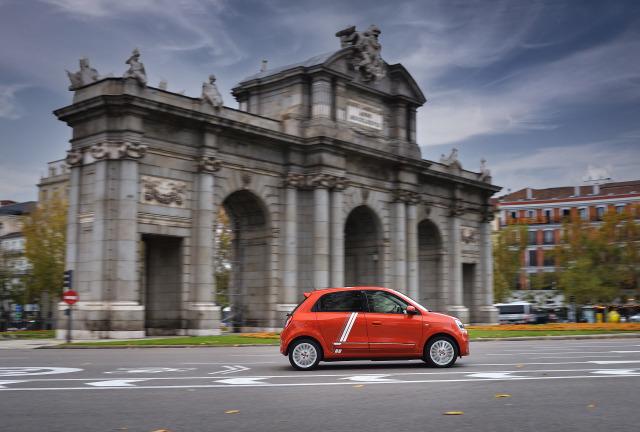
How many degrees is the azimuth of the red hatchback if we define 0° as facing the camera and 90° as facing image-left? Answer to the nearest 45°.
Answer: approximately 270°

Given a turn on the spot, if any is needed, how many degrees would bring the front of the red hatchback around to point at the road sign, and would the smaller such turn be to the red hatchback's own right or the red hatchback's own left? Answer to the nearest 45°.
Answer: approximately 135° to the red hatchback's own left

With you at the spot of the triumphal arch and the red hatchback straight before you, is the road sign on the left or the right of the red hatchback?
right

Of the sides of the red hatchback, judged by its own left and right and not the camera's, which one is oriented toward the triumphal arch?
left
